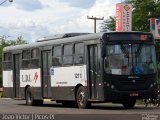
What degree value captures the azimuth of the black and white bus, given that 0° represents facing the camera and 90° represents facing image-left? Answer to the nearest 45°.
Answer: approximately 315°
